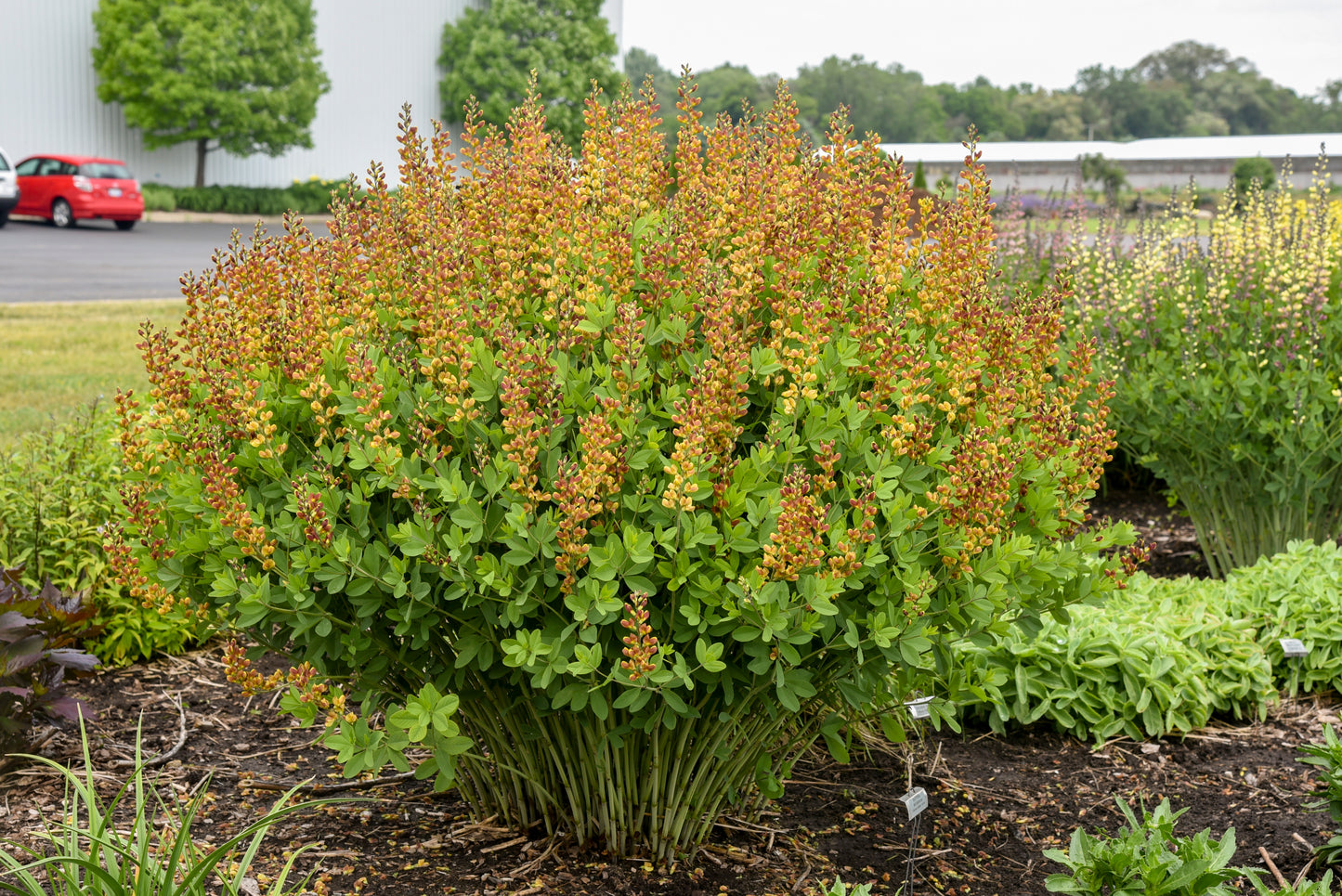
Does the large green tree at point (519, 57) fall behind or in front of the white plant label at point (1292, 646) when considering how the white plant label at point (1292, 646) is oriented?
behind

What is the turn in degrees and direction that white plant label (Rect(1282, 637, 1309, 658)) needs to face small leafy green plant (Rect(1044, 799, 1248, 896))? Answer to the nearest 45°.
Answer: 0° — it already faces it

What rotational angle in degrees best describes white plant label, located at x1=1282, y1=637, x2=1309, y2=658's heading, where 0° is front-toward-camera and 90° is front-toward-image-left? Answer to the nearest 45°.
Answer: approximately 0°

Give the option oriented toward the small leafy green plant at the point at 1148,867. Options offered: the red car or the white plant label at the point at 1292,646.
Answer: the white plant label

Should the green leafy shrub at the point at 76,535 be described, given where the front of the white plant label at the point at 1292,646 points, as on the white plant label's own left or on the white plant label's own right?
on the white plant label's own right

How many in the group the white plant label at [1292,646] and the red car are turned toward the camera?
1
